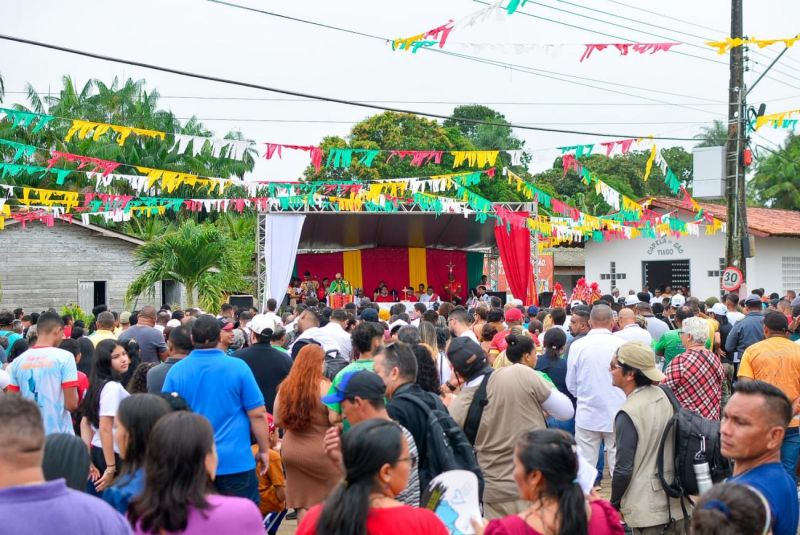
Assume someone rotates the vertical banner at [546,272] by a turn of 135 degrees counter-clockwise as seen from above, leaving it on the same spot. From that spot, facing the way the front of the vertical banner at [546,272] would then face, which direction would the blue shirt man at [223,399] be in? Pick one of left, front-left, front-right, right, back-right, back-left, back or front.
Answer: back-right

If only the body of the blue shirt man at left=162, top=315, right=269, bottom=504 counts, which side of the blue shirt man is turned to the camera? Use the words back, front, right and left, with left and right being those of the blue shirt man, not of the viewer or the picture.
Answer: back

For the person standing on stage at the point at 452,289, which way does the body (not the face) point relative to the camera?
toward the camera

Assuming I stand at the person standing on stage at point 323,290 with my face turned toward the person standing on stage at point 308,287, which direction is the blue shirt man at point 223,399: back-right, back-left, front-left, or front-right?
front-left

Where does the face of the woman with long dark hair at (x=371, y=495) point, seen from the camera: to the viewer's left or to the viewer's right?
to the viewer's right

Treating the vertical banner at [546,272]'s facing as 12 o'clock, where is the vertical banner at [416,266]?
the vertical banner at [416,266] is roughly at 3 o'clock from the vertical banner at [546,272].

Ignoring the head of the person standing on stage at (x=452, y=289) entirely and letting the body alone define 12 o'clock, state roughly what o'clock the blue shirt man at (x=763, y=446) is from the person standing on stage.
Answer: The blue shirt man is roughly at 12 o'clock from the person standing on stage.

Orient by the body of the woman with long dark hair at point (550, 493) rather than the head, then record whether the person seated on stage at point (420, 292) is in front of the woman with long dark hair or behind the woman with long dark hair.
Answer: in front

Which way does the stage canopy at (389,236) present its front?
toward the camera

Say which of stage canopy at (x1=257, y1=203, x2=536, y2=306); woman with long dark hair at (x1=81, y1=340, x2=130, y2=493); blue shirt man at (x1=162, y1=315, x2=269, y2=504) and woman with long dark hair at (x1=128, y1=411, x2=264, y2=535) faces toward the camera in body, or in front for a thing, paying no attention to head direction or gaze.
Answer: the stage canopy

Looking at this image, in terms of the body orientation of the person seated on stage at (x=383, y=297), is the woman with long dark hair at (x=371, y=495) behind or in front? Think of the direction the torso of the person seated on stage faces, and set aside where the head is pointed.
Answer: in front

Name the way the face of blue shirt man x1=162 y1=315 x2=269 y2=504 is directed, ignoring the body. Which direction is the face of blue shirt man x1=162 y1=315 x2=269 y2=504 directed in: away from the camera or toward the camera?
away from the camera

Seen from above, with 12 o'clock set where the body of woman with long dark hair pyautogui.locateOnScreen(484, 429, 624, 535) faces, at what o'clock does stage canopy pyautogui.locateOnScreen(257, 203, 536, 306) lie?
The stage canopy is roughly at 1 o'clock from the woman with long dark hair.

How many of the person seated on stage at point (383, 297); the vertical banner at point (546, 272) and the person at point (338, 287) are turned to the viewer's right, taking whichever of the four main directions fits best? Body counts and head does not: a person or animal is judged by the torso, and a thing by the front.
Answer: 0
